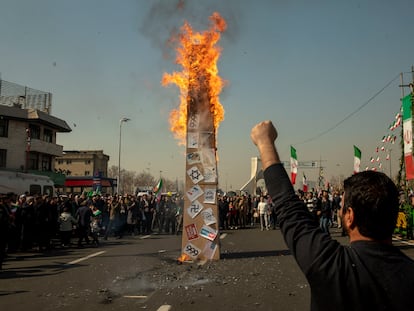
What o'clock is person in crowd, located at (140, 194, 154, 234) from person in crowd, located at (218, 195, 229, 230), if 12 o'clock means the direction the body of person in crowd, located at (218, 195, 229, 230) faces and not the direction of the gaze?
person in crowd, located at (140, 194, 154, 234) is roughly at 2 o'clock from person in crowd, located at (218, 195, 229, 230).

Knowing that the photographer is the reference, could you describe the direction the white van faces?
facing to the right of the viewer

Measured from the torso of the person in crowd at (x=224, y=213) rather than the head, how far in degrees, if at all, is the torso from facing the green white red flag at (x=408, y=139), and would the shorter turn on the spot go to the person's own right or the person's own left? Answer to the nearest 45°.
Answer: approximately 45° to the person's own left

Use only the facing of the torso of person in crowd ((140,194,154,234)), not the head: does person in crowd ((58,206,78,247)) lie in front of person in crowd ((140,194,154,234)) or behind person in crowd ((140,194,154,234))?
in front

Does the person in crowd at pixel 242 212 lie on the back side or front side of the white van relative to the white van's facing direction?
on the front side

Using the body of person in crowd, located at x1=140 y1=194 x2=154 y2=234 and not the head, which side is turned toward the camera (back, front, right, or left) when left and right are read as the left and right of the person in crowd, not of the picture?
front

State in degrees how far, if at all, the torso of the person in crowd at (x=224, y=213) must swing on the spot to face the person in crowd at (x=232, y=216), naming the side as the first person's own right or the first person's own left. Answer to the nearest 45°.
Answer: approximately 135° to the first person's own left

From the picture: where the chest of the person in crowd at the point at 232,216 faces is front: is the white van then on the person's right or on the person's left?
on the person's right

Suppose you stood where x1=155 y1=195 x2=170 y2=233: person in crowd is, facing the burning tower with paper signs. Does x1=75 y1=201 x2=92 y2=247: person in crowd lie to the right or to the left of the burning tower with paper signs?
right

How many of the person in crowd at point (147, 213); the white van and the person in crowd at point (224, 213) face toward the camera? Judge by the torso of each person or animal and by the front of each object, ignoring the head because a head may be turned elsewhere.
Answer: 2
